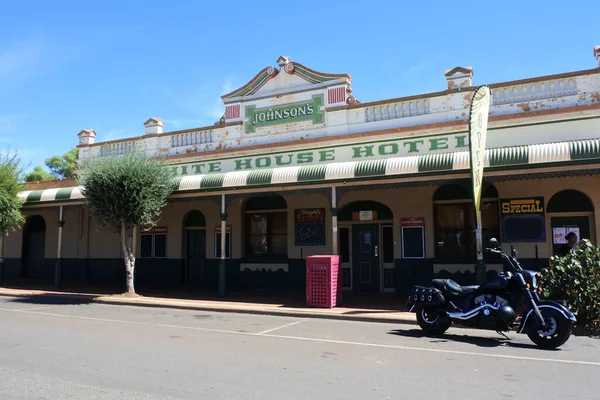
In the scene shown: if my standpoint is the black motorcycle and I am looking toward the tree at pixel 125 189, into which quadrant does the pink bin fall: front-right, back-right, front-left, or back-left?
front-right

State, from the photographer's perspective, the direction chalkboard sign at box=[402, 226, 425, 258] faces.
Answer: facing the viewer

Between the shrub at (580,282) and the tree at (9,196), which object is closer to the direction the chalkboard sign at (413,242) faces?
the shrub

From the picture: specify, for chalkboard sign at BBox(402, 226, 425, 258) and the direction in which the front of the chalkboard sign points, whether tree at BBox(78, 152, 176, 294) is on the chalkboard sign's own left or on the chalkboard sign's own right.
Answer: on the chalkboard sign's own right

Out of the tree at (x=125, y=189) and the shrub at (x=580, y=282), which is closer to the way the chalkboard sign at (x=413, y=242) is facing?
the shrub

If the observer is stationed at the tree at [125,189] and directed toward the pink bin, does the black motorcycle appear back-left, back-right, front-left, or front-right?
front-right

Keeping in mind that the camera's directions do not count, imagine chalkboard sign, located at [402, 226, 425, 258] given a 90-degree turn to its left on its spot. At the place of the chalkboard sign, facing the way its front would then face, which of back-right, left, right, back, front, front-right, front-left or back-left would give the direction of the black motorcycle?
right

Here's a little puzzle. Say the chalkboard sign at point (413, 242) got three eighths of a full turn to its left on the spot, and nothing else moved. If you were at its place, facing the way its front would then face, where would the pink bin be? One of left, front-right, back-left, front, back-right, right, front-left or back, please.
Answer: back

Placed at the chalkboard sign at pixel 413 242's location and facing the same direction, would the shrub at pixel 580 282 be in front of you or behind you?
in front

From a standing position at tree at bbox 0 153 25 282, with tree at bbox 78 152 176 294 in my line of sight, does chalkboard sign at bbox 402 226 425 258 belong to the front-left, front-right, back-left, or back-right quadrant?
front-left

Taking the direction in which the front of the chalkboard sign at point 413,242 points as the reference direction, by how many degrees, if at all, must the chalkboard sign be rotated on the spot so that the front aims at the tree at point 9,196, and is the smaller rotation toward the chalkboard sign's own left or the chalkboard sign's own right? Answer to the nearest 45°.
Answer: approximately 90° to the chalkboard sign's own right
